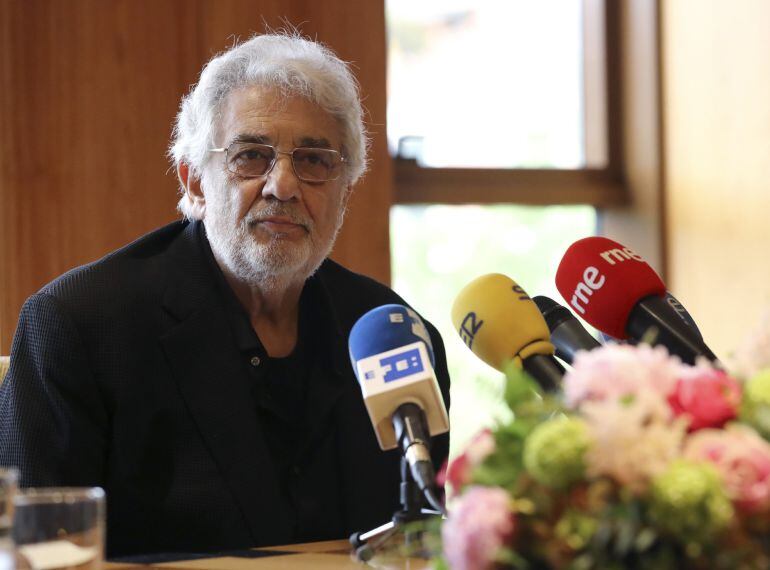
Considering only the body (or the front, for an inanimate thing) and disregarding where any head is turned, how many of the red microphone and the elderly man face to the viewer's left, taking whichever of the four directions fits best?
1

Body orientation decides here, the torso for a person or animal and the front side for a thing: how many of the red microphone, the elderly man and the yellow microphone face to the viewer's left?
2

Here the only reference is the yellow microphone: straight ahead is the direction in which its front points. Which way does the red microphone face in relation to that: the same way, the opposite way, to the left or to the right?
the same way

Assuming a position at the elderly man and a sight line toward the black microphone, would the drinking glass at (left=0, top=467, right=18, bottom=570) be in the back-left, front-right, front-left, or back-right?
front-right

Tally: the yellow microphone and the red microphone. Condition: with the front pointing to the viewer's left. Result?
2

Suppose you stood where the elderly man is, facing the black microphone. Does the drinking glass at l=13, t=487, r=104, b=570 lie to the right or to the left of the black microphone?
right

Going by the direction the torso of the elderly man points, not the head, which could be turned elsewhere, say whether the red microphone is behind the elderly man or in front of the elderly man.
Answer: in front

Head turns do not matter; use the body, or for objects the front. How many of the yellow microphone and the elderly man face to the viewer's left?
1

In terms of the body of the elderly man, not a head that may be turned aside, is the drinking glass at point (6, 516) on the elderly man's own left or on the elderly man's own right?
on the elderly man's own right

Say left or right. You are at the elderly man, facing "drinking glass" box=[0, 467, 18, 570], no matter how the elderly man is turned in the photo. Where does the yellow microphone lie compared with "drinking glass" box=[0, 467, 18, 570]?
left

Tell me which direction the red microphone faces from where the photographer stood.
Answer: facing to the left of the viewer

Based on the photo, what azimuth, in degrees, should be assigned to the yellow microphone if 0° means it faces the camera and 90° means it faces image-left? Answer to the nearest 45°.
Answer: approximately 90°

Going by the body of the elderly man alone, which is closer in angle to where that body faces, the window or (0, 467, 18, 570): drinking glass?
the drinking glass

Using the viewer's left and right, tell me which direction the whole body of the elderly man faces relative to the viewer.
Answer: facing the viewer and to the right of the viewer

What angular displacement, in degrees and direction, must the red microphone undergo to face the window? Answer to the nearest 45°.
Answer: approximately 90° to its right

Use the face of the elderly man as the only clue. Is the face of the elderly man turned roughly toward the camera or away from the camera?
toward the camera
